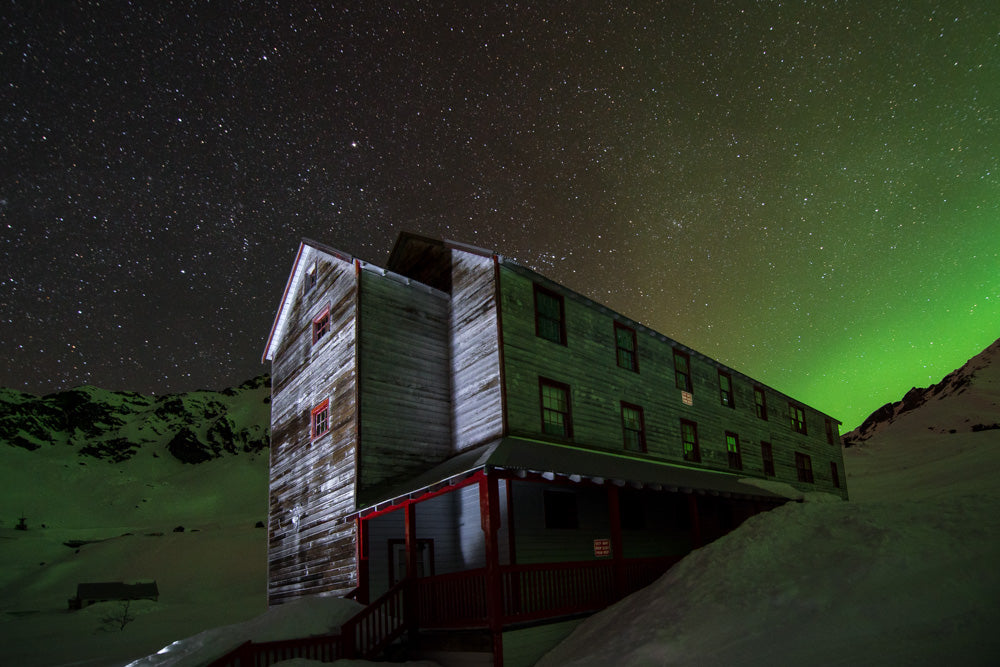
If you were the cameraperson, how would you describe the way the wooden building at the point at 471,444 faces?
facing the viewer and to the right of the viewer
